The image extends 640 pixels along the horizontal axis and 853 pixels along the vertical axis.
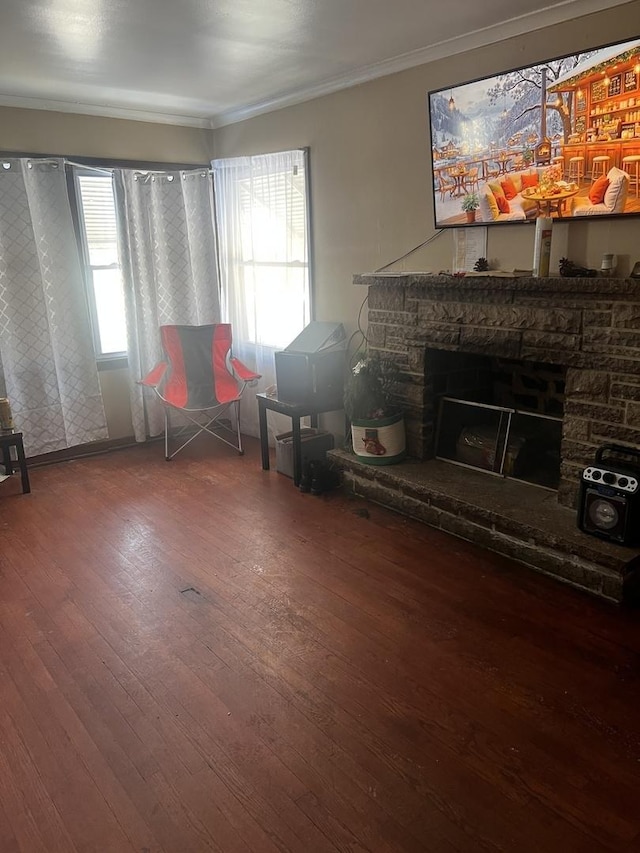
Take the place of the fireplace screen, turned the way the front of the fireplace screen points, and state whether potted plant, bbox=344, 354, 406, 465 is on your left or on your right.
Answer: on your right

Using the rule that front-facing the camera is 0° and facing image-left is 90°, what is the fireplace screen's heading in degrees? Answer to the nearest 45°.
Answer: approximately 45°

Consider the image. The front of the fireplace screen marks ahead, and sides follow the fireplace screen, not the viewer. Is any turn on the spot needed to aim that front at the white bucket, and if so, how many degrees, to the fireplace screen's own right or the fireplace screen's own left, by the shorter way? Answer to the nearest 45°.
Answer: approximately 45° to the fireplace screen's own right

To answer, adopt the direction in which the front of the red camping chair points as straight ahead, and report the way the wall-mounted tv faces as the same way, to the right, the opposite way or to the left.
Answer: to the right

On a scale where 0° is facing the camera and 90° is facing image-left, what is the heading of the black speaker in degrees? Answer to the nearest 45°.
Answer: approximately 45°

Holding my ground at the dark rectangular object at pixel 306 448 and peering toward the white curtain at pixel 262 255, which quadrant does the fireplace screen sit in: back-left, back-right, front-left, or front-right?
back-right

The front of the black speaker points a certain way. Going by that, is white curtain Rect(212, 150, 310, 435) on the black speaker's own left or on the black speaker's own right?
on the black speaker's own right

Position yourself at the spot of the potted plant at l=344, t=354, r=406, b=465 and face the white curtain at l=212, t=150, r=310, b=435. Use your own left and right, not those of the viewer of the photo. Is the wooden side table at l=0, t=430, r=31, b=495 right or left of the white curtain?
left

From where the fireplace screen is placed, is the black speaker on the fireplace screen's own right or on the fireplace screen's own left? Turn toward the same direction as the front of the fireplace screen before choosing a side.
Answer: on the fireplace screen's own left

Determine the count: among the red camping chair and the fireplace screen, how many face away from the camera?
0

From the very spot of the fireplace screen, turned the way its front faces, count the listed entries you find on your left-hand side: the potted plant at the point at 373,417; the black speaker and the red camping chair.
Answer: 1
